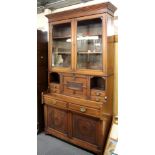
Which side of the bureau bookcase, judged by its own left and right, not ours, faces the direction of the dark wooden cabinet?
right
